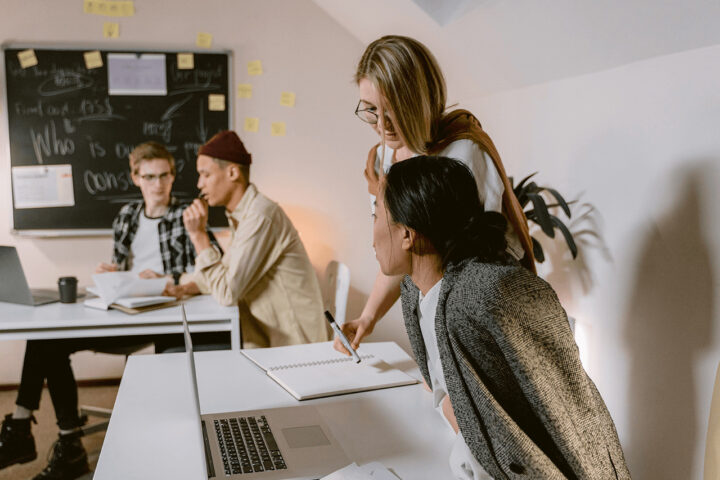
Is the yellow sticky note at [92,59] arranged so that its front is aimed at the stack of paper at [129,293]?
yes

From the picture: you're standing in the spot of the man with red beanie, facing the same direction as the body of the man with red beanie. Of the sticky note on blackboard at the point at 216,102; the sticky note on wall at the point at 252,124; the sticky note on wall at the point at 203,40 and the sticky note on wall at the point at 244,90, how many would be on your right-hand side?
4

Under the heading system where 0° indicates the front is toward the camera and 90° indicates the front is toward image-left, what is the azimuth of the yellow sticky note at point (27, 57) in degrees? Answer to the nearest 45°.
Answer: approximately 0°

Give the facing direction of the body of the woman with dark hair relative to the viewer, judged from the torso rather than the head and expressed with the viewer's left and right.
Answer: facing to the left of the viewer

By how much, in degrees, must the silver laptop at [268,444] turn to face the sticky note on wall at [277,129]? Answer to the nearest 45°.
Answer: approximately 90° to its left

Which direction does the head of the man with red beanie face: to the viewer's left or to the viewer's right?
to the viewer's left

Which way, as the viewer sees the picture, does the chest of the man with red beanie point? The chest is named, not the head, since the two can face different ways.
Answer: to the viewer's left

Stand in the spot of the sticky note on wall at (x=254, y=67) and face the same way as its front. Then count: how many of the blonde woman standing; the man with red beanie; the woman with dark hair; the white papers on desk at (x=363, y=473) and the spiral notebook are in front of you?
5

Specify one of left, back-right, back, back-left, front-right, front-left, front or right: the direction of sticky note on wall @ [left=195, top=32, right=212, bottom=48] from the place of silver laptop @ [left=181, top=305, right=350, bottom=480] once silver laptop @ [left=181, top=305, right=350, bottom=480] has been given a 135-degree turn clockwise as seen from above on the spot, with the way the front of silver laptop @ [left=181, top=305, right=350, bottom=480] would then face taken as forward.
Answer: back-right

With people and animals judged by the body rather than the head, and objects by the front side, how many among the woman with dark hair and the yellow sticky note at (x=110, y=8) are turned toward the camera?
1

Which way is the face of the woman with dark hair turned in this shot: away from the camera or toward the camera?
away from the camera

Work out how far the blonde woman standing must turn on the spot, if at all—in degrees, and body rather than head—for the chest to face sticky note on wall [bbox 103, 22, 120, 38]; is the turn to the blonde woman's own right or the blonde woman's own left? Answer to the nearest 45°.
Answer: approximately 90° to the blonde woman's own right

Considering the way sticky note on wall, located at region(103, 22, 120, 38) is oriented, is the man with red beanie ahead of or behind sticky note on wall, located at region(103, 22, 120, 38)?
ahead
